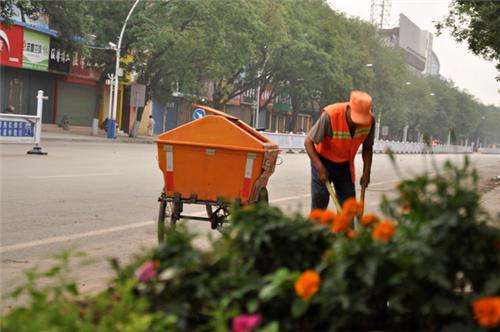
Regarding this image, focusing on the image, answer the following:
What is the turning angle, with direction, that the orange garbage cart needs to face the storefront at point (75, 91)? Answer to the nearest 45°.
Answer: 0° — it already faces it

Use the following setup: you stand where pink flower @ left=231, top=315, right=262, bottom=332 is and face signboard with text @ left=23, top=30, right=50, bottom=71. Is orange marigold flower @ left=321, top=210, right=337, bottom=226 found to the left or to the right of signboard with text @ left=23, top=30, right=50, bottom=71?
right

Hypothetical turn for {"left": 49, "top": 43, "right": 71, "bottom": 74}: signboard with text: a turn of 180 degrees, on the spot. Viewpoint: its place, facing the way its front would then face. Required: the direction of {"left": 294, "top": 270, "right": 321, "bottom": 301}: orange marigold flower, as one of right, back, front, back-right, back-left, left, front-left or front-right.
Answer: back-left
